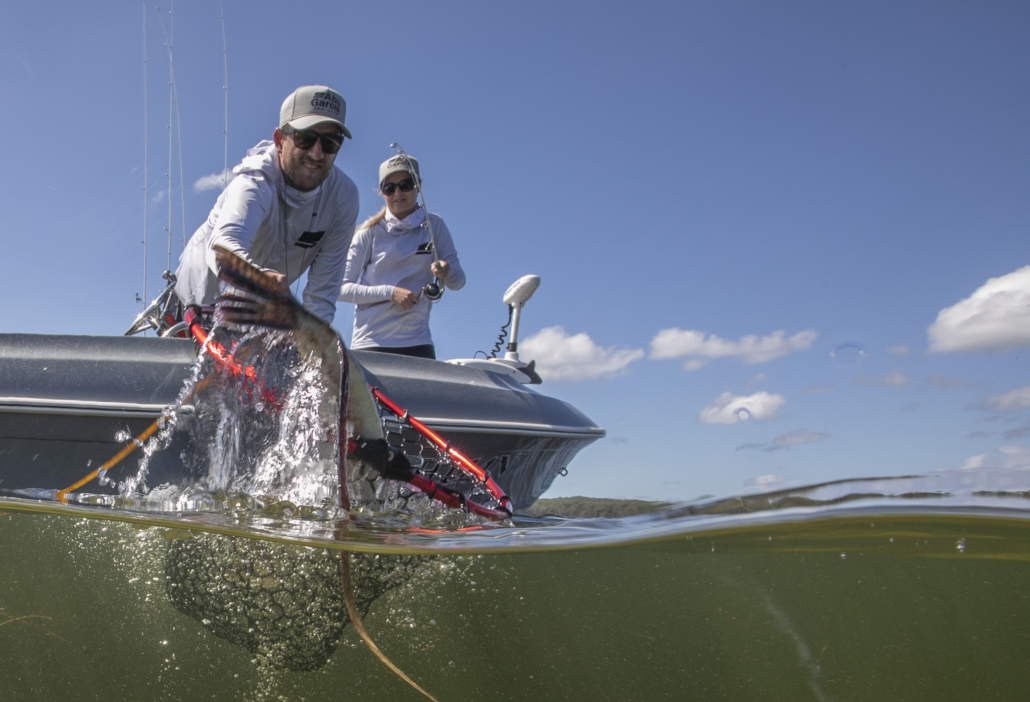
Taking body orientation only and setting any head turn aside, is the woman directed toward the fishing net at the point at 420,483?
yes

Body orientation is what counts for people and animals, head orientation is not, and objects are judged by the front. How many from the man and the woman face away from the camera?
0

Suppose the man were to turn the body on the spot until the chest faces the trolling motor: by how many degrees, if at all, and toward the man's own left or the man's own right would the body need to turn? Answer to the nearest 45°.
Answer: approximately 90° to the man's own left

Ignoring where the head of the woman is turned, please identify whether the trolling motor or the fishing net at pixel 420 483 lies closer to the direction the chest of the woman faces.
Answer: the fishing net

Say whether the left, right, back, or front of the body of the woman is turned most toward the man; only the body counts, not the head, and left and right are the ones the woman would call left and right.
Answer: front

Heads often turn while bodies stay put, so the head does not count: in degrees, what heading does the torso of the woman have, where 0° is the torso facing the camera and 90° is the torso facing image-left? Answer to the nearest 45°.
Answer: approximately 0°

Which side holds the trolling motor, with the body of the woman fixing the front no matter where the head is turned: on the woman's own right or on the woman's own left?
on the woman's own left

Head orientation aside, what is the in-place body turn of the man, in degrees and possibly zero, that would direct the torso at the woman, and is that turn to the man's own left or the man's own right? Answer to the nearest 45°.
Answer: approximately 90° to the man's own left
